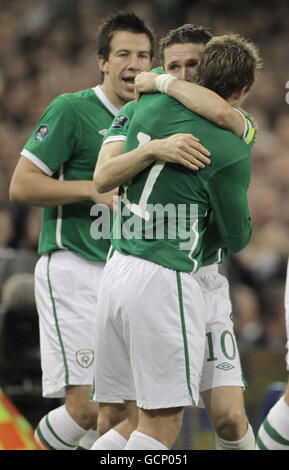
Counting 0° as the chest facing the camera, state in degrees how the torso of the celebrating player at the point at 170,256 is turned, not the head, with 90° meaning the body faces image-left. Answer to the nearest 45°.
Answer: approximately 225°
